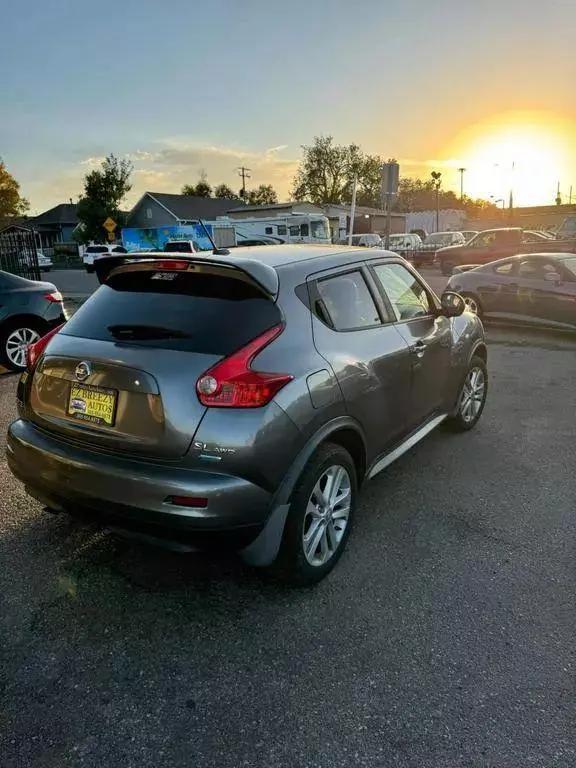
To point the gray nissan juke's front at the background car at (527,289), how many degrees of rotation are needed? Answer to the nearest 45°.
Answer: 0° — it already faces it

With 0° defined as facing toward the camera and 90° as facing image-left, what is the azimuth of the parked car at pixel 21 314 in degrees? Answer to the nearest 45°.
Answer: approximately 90°

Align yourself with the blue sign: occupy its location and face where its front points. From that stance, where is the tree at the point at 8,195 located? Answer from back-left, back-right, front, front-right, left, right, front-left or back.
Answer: back-right

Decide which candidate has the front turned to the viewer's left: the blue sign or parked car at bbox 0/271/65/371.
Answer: the parked car

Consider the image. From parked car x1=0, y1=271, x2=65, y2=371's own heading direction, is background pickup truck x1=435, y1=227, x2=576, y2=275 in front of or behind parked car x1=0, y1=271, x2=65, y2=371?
behind

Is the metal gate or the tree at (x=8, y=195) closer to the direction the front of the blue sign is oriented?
the metal gate

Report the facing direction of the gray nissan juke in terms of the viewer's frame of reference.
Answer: facing away from the viewer and to the right of the viewer

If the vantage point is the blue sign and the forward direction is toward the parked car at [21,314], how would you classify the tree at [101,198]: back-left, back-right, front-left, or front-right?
back-right

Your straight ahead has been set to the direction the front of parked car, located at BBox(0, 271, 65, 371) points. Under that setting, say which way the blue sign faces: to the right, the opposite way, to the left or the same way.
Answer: to the left

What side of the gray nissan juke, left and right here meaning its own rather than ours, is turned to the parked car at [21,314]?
left

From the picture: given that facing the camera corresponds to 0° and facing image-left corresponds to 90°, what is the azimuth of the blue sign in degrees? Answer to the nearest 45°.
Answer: approximately 0°

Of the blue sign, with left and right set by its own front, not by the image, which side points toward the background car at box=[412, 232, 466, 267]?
left

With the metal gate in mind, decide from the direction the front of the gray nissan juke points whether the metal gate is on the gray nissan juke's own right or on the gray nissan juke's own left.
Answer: on the gray nissan juke's own left
